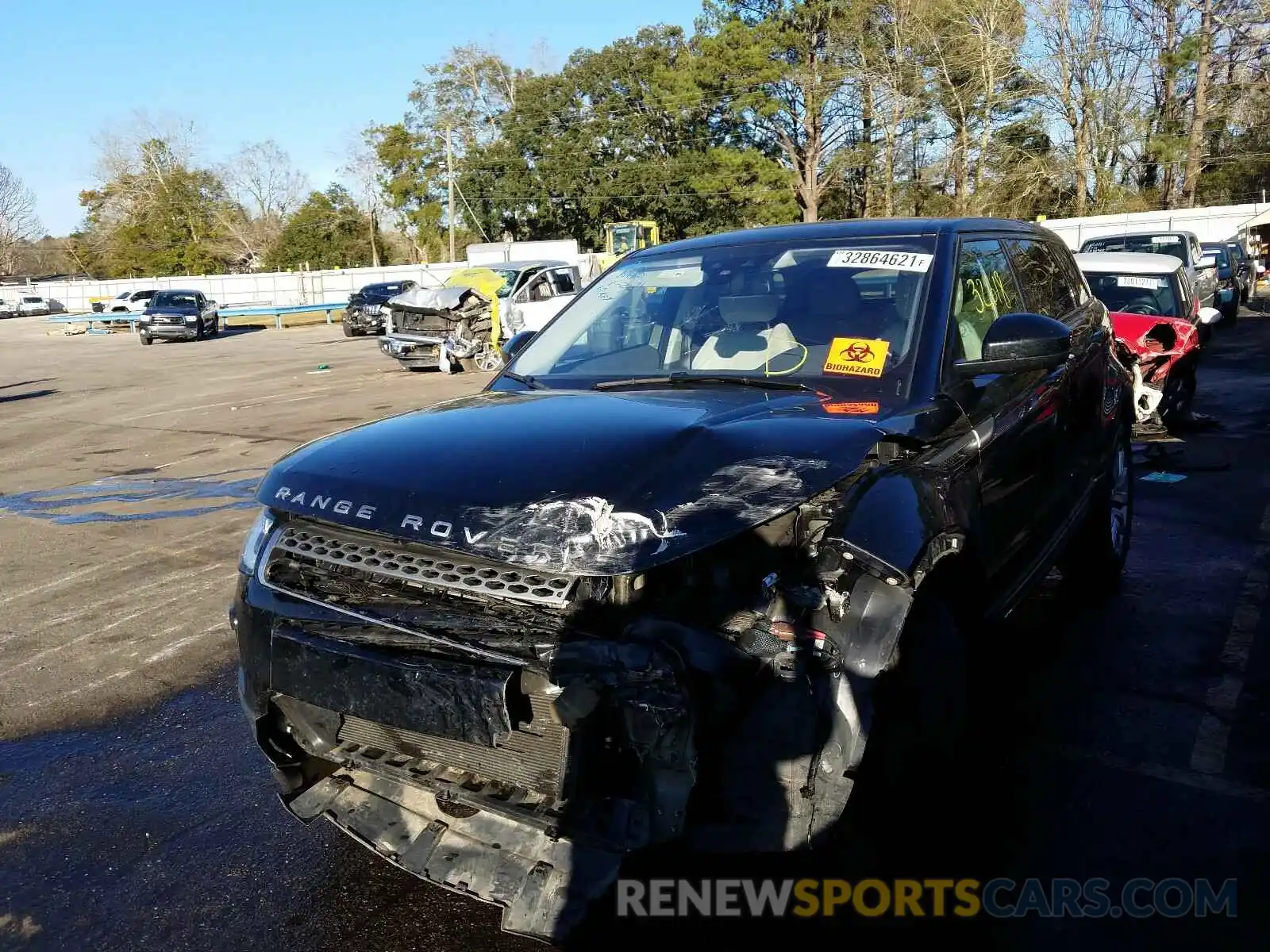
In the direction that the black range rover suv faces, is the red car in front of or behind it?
behind

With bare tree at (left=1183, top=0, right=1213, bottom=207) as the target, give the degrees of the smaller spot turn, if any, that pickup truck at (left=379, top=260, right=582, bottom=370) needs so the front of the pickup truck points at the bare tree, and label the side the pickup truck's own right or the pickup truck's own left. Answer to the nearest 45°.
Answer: approximately 180°

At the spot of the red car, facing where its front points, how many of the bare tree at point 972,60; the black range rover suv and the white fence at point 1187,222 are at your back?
2

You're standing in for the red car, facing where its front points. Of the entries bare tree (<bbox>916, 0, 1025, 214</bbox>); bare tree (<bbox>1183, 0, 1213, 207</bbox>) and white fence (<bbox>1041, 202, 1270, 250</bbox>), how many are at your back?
3

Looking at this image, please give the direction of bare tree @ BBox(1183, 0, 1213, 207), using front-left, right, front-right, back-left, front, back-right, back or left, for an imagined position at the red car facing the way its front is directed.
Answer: back

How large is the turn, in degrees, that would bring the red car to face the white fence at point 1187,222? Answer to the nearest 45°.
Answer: approximately 180°

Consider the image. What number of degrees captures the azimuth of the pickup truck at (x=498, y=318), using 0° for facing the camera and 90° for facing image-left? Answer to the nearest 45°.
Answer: approximately 45°

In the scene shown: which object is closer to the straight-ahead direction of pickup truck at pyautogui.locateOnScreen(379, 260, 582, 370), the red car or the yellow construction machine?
the red car

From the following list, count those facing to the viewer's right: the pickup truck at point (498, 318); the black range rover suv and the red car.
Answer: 0

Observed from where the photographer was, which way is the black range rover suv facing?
facing the viewer and to the left of the viewer

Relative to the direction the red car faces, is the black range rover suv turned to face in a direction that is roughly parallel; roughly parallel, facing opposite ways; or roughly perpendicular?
roughly parallel

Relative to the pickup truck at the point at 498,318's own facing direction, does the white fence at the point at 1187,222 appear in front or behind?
behind

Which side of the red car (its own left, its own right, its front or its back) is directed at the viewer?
front

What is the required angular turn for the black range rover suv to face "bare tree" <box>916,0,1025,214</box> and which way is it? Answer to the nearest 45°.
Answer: approximately 135° to its right
